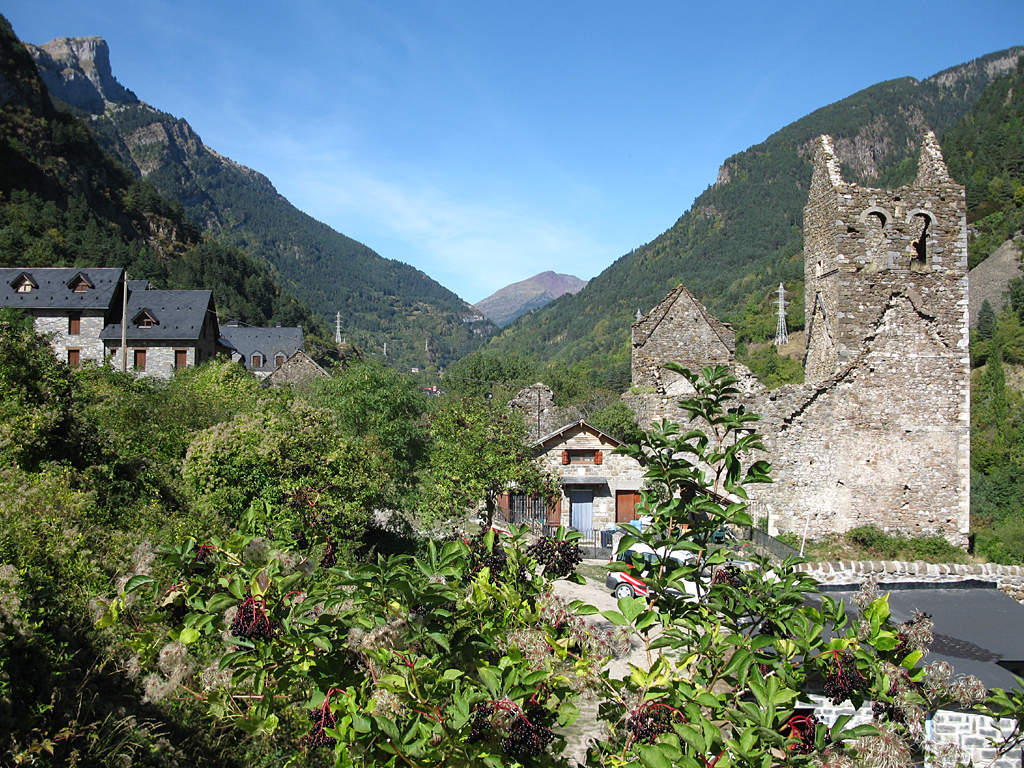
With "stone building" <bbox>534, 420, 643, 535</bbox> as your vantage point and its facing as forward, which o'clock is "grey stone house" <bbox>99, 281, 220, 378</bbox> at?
The grey stone house is roughly at 4 o'clock from the stone building.

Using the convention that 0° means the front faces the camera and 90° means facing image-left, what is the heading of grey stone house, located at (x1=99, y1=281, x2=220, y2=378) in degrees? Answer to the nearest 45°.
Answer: approximately 0°

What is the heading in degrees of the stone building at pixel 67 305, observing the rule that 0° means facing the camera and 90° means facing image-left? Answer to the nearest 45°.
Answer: approximately 0°

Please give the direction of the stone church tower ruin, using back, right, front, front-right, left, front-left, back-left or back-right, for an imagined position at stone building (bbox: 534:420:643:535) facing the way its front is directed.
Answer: front-left

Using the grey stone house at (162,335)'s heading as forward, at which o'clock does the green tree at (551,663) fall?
The green tree is roughly at 12 o'clock from the grey stone house.

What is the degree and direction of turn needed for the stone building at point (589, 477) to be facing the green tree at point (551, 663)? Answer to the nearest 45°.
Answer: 0° — it already faces it

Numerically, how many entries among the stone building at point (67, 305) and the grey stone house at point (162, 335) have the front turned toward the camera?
2
